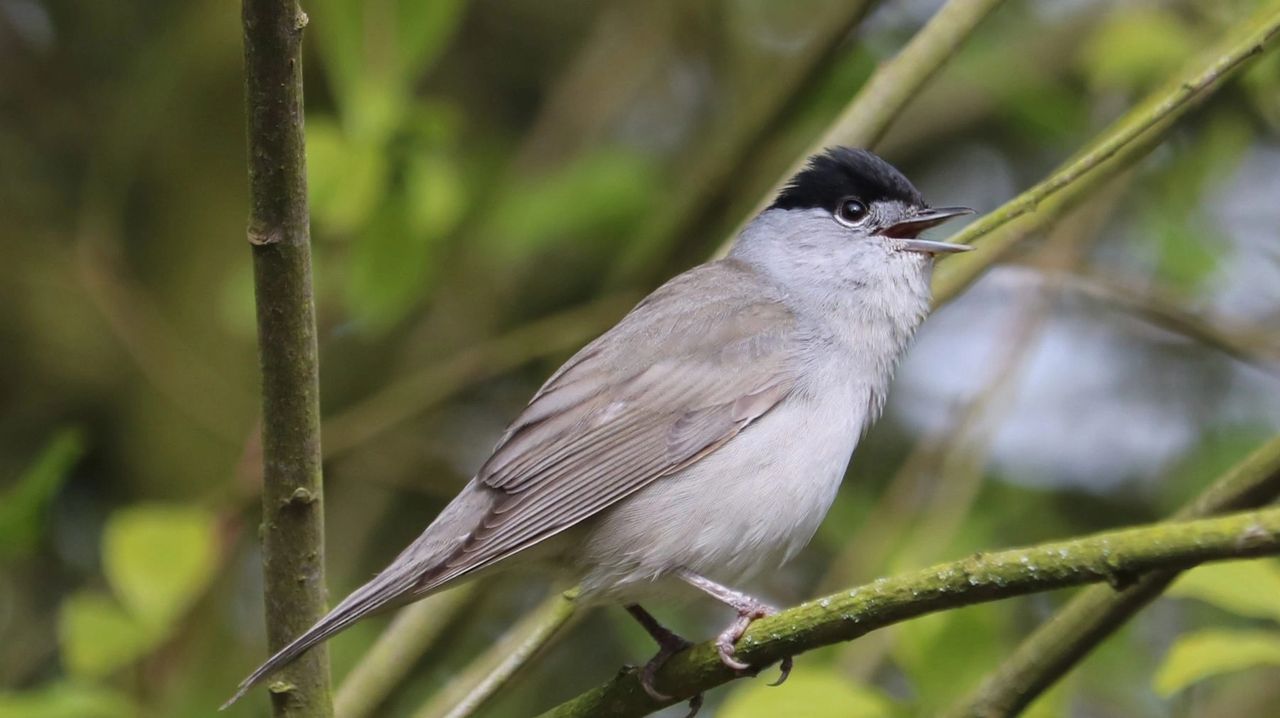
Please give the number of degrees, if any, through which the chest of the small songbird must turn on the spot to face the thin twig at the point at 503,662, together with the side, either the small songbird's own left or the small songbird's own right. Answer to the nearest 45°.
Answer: approximately 180°

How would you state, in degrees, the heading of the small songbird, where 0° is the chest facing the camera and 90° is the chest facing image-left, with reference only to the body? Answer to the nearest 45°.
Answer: approximately 270°

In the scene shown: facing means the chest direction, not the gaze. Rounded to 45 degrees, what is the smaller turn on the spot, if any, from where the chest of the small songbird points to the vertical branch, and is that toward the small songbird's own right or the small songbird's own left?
approximately 135° to the small songbird's own right

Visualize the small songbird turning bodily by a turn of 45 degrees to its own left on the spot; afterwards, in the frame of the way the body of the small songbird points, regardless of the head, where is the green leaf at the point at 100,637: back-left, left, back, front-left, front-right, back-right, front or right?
back-left
